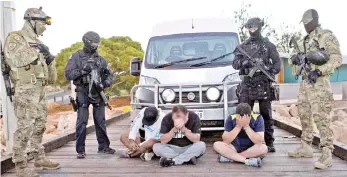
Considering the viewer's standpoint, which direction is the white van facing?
facing the viewer

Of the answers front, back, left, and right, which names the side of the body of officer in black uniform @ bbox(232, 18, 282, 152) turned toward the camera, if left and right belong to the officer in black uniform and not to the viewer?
front

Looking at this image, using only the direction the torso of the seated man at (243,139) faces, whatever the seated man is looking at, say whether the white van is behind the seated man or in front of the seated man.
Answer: behind

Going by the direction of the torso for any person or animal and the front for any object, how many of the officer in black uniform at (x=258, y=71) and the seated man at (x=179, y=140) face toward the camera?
2

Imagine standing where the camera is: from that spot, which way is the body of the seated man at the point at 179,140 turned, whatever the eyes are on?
toward the camera

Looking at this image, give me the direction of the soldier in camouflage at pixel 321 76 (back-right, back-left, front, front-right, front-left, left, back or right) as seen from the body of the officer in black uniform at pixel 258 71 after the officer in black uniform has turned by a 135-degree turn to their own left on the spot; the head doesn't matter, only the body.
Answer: right

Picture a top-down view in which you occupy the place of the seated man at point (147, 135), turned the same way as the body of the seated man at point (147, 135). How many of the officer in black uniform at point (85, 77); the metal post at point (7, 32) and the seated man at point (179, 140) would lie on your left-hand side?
1

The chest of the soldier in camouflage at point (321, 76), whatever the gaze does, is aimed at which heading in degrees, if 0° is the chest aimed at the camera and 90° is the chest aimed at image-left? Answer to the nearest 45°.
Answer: approximately 45°

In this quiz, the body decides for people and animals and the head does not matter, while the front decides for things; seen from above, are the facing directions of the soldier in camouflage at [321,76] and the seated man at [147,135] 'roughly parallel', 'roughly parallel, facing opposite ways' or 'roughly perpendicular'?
roughly parallel

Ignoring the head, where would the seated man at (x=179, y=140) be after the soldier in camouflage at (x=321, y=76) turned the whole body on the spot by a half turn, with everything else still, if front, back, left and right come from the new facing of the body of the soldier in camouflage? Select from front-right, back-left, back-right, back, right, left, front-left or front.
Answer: back-left

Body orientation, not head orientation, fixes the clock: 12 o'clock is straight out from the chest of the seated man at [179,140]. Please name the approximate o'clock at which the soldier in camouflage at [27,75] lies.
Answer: The soldier in camouflage is roughly at 2 o'clock from the seated man.

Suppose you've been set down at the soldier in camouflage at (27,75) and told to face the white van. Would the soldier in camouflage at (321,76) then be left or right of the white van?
right
